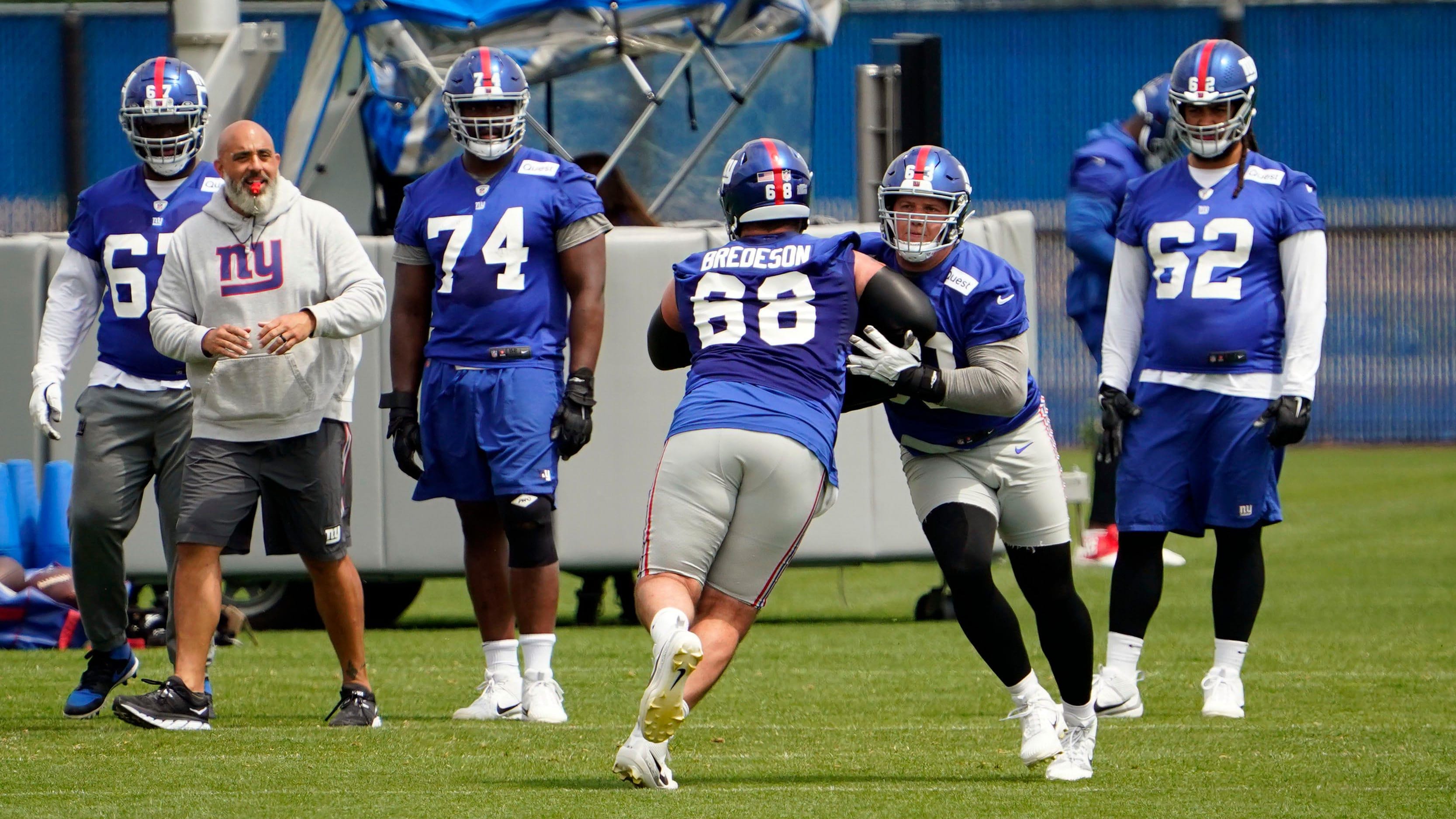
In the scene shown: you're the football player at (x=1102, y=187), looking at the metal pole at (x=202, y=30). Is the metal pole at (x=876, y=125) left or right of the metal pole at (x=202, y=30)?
right

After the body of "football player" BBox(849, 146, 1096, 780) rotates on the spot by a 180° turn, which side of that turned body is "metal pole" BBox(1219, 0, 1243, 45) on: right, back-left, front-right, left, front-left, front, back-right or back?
front-left

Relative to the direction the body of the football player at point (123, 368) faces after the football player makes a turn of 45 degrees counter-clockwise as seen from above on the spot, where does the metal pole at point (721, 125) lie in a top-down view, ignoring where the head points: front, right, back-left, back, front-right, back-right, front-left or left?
left

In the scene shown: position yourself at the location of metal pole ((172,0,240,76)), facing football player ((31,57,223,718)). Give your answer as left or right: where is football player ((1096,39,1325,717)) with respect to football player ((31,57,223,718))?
left

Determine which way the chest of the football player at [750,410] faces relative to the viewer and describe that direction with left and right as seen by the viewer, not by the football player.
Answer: facing away from the viewer

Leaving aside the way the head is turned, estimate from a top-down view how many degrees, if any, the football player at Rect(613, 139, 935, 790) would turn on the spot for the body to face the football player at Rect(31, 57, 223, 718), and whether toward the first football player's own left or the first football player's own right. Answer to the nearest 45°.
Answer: approximately 45° to the first football player's own left

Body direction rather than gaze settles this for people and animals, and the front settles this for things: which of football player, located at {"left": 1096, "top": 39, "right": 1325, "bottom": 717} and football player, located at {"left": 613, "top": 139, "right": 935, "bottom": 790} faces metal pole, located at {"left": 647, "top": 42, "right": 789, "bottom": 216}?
football player, located at {"left": 613, "top": 139, "right": 935, "bottom": 790}

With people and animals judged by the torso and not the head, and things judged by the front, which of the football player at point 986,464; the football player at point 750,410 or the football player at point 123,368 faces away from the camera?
the football player at point 750,410
